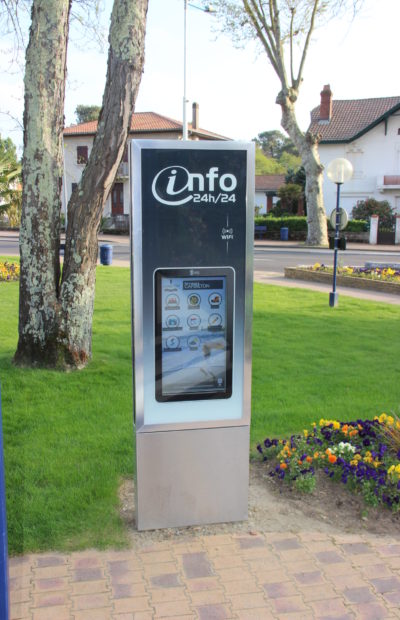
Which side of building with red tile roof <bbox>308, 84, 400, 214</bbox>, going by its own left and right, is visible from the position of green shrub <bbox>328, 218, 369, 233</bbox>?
front

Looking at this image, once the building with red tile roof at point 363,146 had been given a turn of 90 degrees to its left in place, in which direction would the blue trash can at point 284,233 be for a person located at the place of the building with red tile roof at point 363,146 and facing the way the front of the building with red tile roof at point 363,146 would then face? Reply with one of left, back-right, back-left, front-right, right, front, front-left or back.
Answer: back-right

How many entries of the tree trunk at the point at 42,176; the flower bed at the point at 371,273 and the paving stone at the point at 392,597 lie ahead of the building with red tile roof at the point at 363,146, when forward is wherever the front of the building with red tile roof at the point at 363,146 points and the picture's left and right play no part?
3

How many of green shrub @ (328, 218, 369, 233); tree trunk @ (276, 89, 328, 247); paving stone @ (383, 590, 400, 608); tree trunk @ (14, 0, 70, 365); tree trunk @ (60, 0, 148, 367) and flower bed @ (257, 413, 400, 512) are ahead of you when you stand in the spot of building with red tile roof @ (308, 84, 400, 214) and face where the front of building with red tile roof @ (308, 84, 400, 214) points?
6

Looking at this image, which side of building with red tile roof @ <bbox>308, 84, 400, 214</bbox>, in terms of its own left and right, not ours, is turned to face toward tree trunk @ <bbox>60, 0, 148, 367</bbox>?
front

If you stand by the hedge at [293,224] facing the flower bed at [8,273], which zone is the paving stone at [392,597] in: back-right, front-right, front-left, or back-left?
front-left

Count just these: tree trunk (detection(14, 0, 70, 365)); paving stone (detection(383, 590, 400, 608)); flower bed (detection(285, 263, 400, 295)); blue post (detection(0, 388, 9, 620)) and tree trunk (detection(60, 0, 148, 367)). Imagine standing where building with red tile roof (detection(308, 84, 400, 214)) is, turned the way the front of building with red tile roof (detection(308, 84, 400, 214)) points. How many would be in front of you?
5

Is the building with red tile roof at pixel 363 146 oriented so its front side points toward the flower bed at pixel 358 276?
yes

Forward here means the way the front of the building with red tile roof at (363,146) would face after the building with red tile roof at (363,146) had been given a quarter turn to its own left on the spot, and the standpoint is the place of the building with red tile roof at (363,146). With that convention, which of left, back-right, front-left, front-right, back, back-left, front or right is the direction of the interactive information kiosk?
right

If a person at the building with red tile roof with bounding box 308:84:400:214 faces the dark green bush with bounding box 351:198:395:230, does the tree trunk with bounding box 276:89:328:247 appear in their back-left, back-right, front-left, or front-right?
front-right

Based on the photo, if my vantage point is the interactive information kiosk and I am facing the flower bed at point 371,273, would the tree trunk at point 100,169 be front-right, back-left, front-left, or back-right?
front-left

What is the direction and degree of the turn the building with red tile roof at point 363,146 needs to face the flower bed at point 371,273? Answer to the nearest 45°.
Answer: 0° — it already faces it

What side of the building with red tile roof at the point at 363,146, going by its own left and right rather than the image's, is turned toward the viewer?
front

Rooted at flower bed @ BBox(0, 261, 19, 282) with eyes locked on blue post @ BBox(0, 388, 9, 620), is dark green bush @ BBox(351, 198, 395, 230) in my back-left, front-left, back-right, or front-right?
back-left

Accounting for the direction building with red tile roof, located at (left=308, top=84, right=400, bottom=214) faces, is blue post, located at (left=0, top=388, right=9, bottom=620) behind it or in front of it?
in front

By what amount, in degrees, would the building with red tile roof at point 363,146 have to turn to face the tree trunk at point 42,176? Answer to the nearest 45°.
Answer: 0° — it already faces it

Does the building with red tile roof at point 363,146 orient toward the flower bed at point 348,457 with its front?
yes

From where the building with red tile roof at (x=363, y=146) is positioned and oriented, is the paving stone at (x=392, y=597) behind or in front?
in front

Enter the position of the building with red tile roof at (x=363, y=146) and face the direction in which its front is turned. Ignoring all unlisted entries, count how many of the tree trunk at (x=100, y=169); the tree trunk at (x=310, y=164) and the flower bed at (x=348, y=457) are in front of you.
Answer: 3
